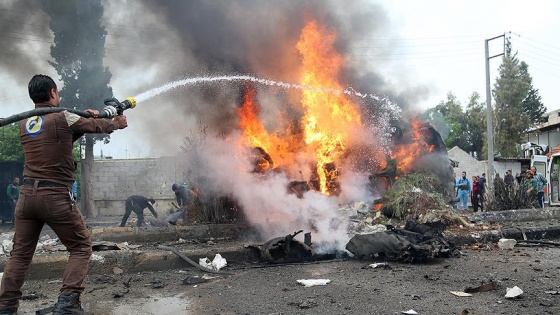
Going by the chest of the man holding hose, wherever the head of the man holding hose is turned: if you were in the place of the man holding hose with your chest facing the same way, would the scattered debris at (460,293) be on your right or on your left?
on your right

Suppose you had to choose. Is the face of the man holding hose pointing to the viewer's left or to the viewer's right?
to the viewer's right

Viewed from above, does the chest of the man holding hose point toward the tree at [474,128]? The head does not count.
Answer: yes

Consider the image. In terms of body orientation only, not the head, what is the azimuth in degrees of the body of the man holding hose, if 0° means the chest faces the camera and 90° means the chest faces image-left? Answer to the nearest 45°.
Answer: approximately 225°

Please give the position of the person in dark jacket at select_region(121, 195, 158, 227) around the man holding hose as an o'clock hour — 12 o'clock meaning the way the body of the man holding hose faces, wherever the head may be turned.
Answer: The person in dark jacket is roughly at 11 o'clock from the man holding hose.
